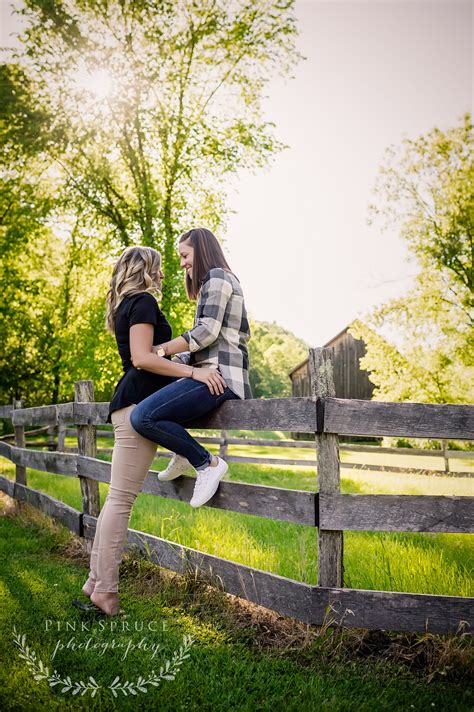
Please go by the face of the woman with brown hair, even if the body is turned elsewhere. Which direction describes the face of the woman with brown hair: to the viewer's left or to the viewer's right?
to the viewer's left

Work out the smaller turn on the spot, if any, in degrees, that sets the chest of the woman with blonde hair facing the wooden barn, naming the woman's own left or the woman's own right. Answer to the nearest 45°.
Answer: approximately 90° to the woman's own left

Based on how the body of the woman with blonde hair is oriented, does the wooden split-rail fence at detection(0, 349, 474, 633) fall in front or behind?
in front

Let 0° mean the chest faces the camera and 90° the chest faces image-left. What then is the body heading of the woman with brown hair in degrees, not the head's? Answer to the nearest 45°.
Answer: approximately 90°

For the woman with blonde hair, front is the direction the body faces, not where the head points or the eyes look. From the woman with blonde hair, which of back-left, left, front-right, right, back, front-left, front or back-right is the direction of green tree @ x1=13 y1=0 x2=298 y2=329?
left

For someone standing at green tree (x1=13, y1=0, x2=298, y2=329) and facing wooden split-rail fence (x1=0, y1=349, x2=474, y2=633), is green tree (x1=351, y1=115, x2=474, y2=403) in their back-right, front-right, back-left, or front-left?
back-left

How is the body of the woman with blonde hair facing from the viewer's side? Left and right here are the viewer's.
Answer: facing to the right of the viewer

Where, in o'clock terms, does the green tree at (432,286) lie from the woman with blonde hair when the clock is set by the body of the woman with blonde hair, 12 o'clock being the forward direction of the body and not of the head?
The green tree is roughly at 10 o'clock from the woman with blonde hair.

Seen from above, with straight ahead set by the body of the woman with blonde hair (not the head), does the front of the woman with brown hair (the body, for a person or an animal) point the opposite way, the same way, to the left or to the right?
the opposite way
